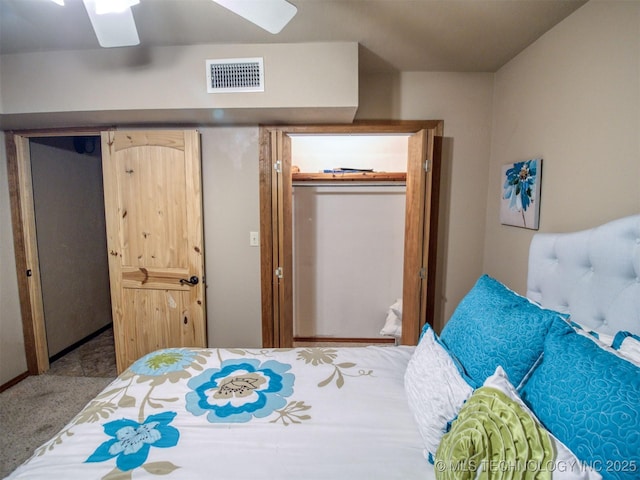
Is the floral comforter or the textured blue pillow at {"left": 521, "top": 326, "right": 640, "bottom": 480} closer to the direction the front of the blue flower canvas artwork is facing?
the floral comforter

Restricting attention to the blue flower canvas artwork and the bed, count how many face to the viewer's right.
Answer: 0

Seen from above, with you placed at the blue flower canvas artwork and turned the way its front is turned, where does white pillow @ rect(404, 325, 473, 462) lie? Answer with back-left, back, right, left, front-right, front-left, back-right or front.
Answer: front-left

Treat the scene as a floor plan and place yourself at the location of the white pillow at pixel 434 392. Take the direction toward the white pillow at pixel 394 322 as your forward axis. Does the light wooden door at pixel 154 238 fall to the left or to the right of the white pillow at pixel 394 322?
left

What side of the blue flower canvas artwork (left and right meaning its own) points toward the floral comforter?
front

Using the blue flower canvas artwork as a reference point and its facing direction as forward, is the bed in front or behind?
in front

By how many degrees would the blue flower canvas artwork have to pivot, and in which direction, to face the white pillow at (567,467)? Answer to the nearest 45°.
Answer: approximately 45° to its left

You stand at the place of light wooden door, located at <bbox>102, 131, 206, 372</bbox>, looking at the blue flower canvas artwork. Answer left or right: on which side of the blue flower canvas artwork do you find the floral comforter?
right

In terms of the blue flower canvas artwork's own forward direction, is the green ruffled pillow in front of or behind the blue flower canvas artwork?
in front

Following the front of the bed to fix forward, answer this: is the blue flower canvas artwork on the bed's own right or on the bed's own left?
on the bed's own right

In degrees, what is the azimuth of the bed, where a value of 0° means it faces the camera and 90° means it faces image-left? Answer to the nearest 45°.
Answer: approximately 90°

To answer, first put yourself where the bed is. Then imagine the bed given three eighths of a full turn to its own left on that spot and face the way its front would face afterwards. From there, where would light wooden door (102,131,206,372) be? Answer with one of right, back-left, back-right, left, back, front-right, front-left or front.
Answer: back

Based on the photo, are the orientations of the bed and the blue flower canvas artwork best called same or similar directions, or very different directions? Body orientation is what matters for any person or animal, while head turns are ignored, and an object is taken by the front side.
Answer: same or similar directions

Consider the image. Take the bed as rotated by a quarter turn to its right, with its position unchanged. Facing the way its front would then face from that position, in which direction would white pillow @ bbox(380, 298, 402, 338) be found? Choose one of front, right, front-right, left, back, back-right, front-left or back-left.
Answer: front

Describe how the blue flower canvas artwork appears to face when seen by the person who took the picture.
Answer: facing the viewer and to the left of the viewer
